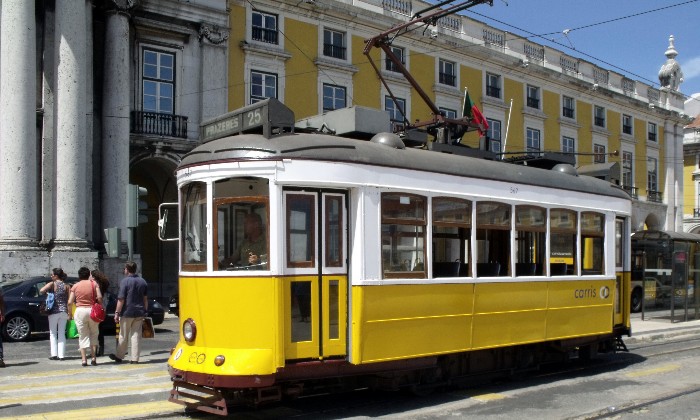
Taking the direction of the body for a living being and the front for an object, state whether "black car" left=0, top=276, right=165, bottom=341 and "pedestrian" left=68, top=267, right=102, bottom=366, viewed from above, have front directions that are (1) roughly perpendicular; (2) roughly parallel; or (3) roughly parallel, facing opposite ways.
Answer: roughly perpendicular

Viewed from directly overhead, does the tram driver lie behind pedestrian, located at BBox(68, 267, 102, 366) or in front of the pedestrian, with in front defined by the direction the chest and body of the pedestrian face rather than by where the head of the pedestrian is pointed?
behind

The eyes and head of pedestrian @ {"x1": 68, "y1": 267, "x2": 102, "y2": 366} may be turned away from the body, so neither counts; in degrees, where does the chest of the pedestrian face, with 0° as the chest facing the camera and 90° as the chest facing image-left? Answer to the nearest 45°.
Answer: approximately 180°

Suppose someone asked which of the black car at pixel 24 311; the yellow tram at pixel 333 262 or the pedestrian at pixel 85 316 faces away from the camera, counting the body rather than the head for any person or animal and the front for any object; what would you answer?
the pedestrian

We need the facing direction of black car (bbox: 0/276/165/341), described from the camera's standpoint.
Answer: facing to the right of the viewer

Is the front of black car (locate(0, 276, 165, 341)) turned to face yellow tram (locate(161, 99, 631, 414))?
no

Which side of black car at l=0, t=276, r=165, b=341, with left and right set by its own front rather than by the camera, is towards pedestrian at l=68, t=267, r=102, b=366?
right

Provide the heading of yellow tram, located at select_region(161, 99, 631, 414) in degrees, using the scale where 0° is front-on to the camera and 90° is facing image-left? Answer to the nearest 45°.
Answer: approximately 45°

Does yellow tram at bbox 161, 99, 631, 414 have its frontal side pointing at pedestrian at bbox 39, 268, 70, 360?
no

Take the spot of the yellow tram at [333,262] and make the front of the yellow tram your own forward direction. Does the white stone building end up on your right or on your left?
on your right

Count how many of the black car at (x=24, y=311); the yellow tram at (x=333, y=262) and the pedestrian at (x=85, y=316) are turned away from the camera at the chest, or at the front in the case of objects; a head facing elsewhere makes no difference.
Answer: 1

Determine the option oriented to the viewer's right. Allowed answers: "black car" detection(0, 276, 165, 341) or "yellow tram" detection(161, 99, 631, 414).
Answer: the black car
